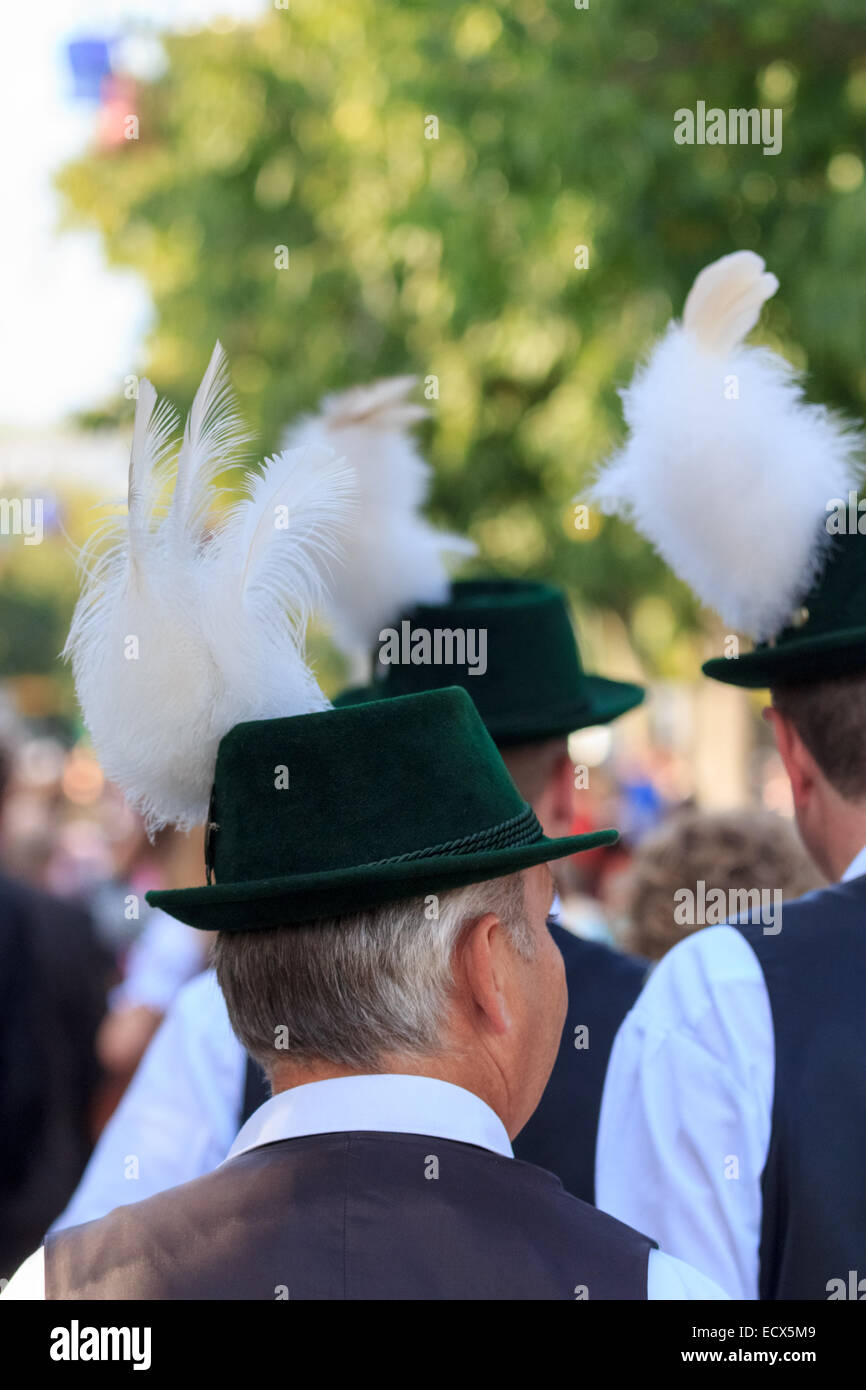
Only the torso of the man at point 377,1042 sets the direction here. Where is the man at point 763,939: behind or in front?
in front

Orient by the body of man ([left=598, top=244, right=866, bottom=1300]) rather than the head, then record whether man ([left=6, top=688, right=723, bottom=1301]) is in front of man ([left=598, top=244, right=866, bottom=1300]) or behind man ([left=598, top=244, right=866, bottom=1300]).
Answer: behind

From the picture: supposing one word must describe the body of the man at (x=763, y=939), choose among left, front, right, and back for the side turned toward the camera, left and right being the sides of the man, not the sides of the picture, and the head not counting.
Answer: back

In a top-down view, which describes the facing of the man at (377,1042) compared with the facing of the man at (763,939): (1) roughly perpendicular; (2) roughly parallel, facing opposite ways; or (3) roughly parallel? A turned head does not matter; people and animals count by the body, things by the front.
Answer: roughly parallel

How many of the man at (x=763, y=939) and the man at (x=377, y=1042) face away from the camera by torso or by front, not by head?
2

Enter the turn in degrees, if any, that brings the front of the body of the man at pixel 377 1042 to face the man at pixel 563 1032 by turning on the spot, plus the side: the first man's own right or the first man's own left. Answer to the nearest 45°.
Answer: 0° — they already face them

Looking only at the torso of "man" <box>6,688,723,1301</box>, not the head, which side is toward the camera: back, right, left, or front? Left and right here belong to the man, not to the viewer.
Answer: back
